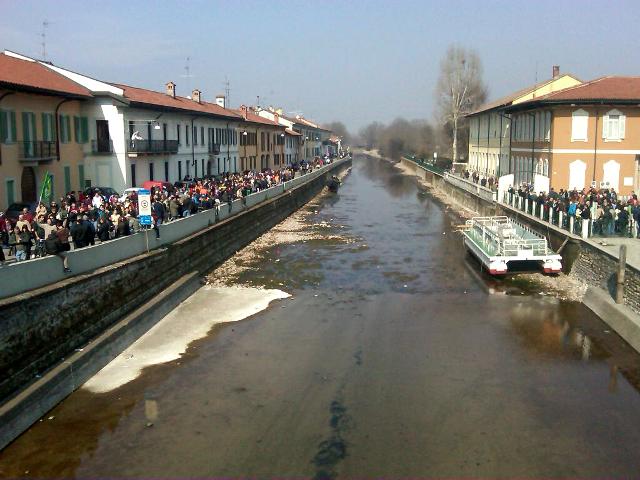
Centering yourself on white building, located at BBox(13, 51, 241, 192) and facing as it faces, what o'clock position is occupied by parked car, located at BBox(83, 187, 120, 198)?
The parked car is roughly at 2 o'clock from the white building.

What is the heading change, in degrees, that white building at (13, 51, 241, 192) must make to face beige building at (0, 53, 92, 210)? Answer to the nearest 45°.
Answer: approximately 90° to its right

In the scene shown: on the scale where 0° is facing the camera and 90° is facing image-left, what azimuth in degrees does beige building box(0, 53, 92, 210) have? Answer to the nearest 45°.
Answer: approximately 315°

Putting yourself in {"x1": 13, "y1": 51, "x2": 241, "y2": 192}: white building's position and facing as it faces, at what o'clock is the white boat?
The white boat is roughly at 12 o'clock from the white building.

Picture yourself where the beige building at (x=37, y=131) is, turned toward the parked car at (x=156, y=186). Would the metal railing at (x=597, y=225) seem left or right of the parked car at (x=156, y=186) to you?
right

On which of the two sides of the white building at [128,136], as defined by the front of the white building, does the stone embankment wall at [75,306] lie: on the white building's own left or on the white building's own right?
on the white building's own right

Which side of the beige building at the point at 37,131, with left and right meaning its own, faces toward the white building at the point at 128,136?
left

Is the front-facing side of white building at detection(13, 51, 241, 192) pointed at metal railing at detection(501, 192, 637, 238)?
yes
